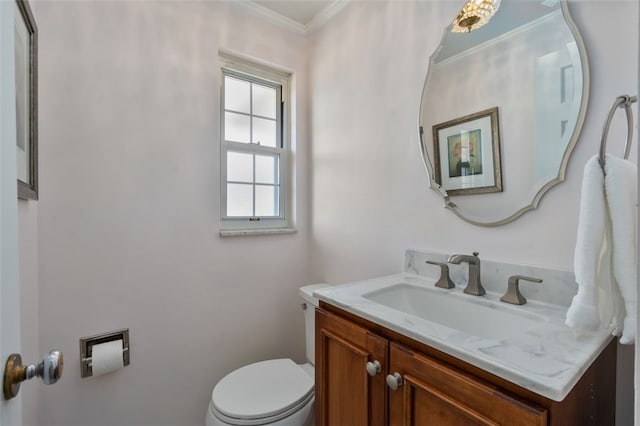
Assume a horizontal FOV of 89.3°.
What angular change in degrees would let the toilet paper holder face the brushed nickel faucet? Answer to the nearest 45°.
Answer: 0° — it already faces it

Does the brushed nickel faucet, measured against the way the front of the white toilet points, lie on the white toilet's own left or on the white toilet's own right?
on the white toilet's own left

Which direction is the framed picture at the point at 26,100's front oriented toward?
to the viewer's right

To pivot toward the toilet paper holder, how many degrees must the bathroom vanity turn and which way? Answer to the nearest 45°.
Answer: approximately 45° to its right

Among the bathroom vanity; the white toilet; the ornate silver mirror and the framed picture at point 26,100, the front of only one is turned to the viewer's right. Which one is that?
the framed picture

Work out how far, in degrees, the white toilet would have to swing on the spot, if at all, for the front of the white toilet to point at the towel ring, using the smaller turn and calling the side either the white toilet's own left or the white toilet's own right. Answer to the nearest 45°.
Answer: approximately 90° to the white toilet's own left
